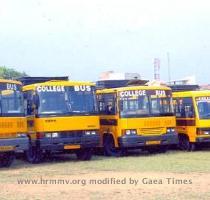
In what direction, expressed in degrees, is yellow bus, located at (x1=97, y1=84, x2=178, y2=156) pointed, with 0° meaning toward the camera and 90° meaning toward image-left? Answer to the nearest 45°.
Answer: approximately 315°

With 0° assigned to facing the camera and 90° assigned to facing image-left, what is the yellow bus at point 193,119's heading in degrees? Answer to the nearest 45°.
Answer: approximately 315°

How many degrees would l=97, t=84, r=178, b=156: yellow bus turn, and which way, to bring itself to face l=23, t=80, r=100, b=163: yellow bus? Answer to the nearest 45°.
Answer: approximately 90° to its right

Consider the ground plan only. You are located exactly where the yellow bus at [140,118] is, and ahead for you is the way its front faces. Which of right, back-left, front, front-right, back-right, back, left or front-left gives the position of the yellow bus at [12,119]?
right

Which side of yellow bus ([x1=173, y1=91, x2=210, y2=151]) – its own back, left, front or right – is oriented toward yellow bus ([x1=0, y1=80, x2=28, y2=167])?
right

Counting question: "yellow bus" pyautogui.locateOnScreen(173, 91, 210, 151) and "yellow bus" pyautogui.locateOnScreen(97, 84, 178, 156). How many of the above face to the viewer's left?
0

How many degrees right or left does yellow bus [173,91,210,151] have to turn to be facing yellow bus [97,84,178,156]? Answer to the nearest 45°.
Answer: approximately 90° to its right

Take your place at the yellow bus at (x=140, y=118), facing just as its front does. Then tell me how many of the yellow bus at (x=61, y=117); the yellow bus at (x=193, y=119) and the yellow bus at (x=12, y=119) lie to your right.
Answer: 2

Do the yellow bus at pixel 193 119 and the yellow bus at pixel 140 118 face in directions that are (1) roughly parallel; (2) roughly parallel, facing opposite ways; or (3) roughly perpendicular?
roughly parallel

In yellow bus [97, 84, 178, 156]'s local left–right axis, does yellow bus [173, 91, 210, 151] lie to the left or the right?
on its left
